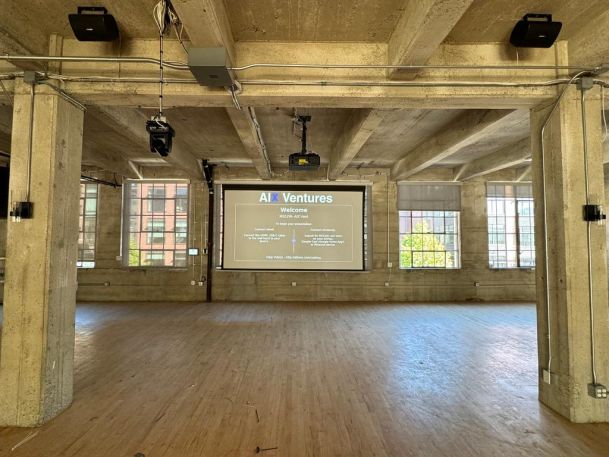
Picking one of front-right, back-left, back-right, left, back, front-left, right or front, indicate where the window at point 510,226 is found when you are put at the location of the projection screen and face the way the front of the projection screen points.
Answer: left

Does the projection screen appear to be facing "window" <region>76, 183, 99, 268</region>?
no

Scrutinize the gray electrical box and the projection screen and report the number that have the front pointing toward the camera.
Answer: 2

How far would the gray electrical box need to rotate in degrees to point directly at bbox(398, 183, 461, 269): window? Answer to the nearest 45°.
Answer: approximately 135° to its left

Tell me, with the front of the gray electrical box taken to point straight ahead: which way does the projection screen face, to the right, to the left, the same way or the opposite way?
the same way

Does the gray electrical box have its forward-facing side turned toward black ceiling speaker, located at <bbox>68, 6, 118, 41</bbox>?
no

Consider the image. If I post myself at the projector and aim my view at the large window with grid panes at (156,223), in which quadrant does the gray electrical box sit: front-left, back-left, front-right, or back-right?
back-left

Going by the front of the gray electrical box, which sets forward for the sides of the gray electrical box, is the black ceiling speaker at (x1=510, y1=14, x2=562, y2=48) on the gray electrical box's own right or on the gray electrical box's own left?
on the gray electrical box's own left

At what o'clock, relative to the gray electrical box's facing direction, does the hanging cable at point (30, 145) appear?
The hanging cable is roughly at 4 o'clock from the gray electrical box.

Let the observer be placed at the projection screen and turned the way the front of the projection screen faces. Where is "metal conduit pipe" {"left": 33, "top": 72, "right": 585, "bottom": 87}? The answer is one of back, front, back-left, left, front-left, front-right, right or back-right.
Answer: front

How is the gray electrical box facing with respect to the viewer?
toward the camera

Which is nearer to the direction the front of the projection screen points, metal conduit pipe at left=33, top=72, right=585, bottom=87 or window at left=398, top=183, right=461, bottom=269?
the metal conduit pipe

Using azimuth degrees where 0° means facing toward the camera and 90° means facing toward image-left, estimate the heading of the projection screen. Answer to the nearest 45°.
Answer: approximately 0°

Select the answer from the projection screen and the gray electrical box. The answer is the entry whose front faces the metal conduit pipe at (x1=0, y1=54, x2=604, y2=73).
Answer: the projection screen

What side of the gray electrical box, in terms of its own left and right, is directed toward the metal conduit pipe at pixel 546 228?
left

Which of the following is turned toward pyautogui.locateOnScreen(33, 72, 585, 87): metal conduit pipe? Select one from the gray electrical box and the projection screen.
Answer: the projection screen

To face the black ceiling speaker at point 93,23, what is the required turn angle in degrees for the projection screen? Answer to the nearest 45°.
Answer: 0° — it already faces it
